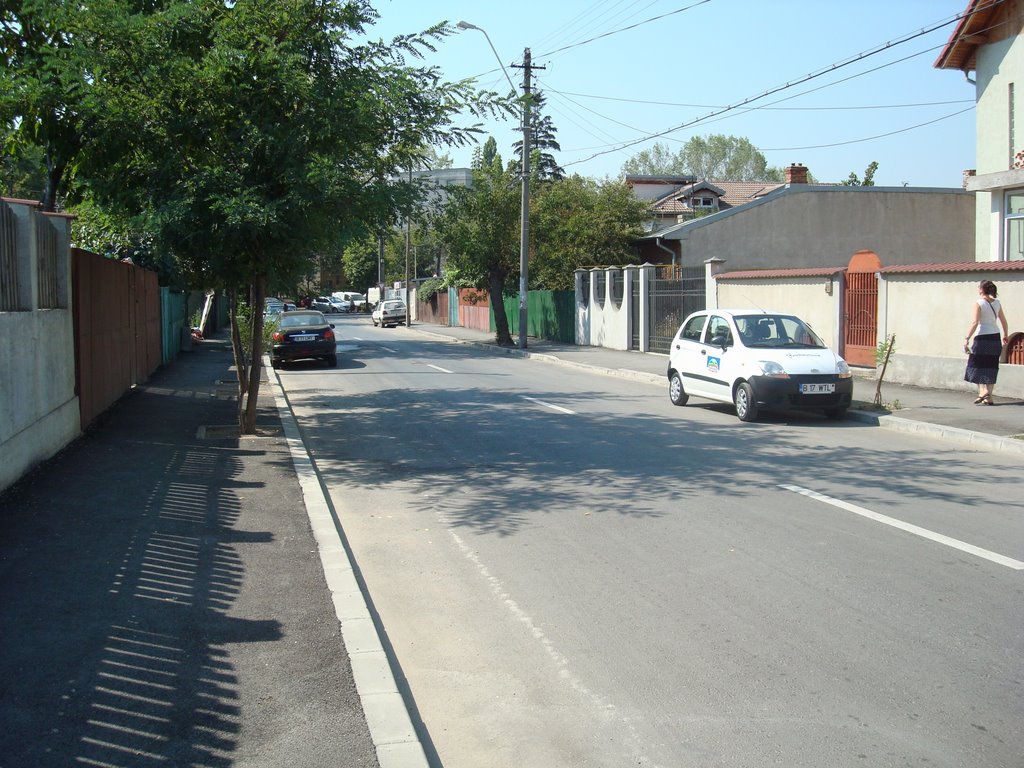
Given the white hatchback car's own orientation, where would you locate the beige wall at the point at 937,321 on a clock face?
The beige wall is roughly at 9 o'clock from the white hatchback car.

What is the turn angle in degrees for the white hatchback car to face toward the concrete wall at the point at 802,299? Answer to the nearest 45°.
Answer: approximately 135° to its left

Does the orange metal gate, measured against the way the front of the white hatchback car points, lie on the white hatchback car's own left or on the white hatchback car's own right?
on the white hatchback car's own left

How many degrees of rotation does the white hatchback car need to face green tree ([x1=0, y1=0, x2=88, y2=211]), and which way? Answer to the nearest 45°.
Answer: approximately 90° to its right

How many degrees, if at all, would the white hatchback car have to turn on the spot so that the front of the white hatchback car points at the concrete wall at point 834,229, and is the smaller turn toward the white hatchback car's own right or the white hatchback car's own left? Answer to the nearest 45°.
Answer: approximately 135° to the white hatchback car's own left

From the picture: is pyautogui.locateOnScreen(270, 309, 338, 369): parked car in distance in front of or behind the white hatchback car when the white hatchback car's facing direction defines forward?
behind

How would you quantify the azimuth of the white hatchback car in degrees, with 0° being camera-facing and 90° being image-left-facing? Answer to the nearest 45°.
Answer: approximately 315°

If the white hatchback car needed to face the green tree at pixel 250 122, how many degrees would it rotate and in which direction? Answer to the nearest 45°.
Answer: approximately 90° to its right

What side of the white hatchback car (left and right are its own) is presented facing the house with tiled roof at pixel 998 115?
left
